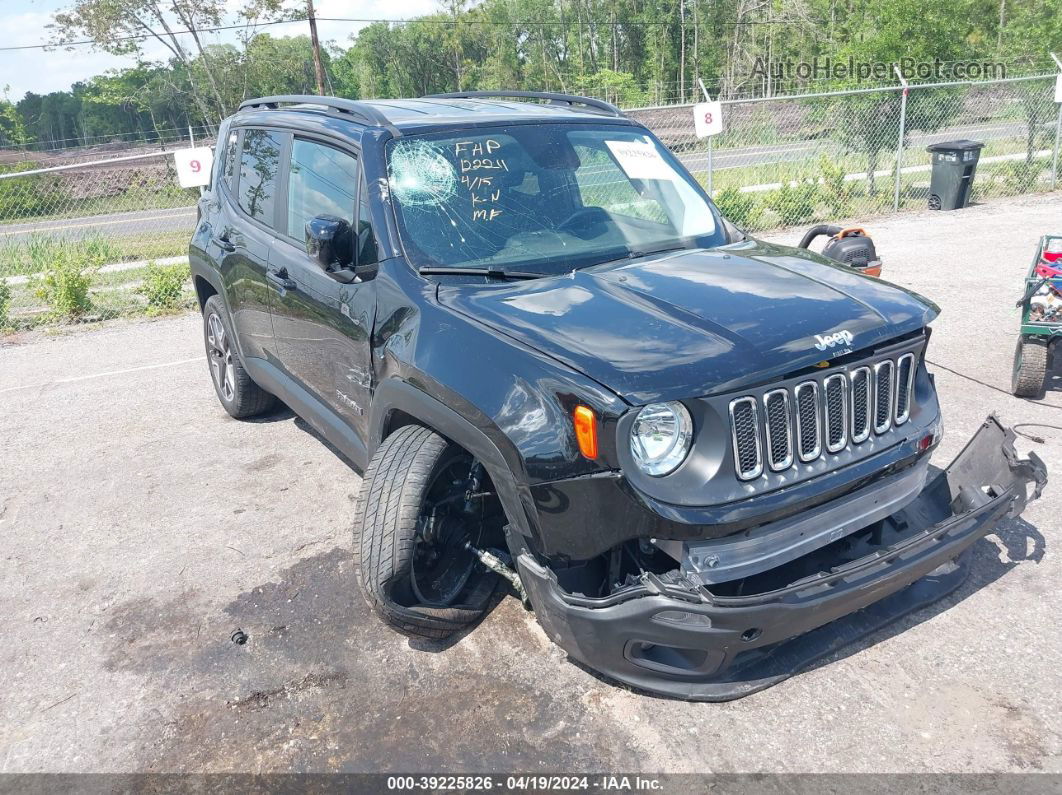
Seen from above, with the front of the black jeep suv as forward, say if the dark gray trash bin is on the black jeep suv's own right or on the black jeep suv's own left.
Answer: on the black jeep suv's own left

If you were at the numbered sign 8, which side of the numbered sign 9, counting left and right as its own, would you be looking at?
left

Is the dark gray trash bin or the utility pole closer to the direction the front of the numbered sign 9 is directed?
the dark gray trash bin

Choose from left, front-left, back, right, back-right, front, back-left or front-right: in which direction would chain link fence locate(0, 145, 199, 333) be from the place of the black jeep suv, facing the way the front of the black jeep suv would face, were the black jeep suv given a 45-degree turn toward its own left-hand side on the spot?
back-left

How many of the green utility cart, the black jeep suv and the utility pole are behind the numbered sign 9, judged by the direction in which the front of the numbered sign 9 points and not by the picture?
1

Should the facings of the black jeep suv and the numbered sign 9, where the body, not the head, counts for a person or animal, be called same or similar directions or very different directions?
same or similar directions

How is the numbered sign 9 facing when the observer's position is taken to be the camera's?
facing the viewer

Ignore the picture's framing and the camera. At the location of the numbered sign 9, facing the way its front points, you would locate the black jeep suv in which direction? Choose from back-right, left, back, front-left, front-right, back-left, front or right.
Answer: front

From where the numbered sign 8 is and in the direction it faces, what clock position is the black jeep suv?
The black jeep suv is roughly at 12 o'clock from the numbered sign 8.

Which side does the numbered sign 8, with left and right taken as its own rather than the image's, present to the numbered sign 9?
right

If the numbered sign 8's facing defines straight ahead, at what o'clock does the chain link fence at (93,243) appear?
The chain link fence is roughly at 3 o'clock from the numbered sign 8.

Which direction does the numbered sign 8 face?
toward the camera

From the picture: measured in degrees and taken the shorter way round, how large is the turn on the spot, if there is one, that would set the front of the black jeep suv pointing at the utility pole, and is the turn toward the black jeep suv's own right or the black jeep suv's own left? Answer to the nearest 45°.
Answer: approximately 135° to the black jeep suv's own left

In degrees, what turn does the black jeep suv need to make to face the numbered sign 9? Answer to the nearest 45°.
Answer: approximately 180°

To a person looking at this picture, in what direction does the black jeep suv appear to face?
facing the viewer and to the right of the viewer
